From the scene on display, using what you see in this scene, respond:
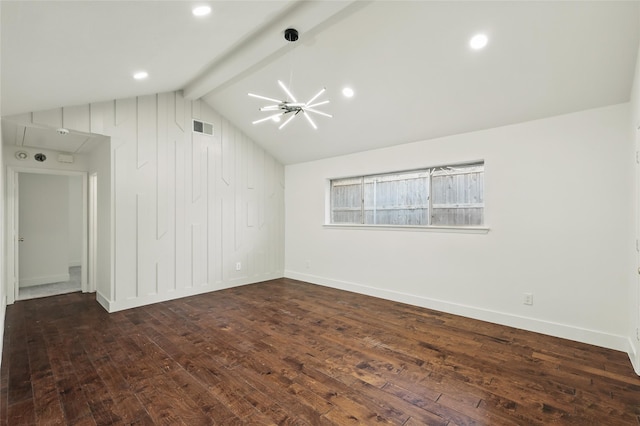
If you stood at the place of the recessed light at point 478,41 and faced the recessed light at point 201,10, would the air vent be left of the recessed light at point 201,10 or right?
right

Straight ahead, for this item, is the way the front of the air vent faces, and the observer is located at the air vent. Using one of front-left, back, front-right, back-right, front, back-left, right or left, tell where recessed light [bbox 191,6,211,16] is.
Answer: front-right

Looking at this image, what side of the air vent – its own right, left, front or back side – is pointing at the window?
front

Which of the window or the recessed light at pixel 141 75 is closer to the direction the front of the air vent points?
the window

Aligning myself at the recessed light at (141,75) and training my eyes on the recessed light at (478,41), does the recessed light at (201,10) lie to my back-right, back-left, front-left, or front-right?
front-right

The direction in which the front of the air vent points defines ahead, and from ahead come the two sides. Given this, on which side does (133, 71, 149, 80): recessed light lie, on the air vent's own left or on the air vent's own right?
on the air vent's own right

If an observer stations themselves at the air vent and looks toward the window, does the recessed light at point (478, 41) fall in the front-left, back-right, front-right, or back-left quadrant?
front-right

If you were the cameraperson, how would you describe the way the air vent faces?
facing the viewer and to the right of the viewer

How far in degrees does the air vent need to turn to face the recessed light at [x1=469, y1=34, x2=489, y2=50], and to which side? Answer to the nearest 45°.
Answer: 0° — it already faces it

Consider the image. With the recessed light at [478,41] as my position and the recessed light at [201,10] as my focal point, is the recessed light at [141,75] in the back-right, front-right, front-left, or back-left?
front-right
